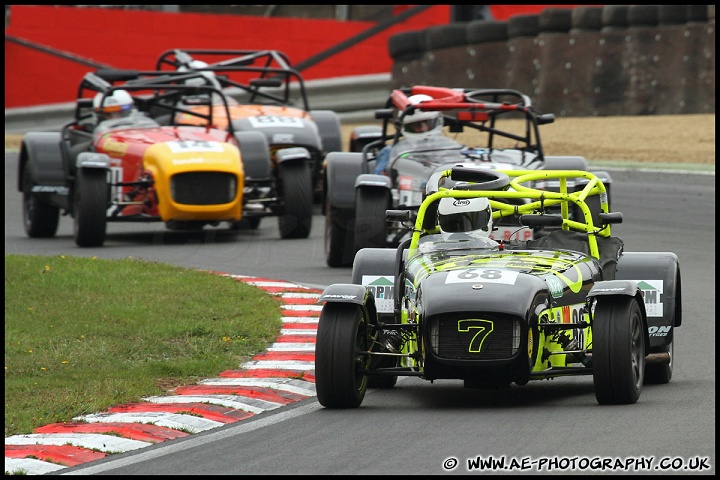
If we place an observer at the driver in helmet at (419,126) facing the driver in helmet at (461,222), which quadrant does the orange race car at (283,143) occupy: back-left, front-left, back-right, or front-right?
back-right

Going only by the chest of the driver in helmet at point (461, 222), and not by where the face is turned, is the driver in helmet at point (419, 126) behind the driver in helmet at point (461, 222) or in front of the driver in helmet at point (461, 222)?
behind

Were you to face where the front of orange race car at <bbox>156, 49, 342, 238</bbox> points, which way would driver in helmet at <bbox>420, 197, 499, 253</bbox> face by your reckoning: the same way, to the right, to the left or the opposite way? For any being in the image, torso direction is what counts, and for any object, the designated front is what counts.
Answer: the same way

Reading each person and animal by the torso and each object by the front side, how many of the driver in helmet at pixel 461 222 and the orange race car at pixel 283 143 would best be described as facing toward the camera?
2

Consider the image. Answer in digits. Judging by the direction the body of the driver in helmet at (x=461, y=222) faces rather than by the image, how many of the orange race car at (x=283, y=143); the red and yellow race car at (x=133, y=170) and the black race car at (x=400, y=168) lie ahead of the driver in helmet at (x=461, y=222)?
0

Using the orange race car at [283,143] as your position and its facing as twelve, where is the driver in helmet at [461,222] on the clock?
The driver in helmet is roughly at 12 o'clock from the orange race car.

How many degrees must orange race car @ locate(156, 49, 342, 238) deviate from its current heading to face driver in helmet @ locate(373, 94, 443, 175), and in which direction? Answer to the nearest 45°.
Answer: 0° — it already faces them

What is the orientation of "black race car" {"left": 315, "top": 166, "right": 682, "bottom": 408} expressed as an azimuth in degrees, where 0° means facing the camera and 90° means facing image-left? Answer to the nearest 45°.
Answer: approximately 0°

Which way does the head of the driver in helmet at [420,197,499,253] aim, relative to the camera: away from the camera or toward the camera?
toward the camera

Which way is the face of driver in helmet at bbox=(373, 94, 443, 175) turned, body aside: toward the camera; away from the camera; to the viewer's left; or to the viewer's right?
toward the camera

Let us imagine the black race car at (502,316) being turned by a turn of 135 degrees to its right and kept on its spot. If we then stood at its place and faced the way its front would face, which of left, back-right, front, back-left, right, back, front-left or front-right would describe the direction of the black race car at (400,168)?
front-right

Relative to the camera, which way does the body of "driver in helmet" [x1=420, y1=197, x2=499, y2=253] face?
toward the camera

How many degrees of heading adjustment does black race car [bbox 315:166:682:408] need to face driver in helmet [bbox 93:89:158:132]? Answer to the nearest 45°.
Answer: approximately 135° to its right

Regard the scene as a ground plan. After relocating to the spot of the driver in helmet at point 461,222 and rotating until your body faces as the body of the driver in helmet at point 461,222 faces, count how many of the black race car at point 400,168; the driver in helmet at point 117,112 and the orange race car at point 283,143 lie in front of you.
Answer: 0

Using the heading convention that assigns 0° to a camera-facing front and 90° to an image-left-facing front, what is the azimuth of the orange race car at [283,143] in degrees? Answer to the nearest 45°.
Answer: approximately 0°

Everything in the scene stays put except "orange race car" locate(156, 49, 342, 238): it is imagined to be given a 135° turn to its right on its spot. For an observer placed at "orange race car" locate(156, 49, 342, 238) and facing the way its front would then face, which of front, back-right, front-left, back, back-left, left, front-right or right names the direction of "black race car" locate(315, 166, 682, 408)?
back-left

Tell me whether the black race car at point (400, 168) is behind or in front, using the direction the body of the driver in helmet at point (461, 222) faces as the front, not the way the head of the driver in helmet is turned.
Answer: behind
